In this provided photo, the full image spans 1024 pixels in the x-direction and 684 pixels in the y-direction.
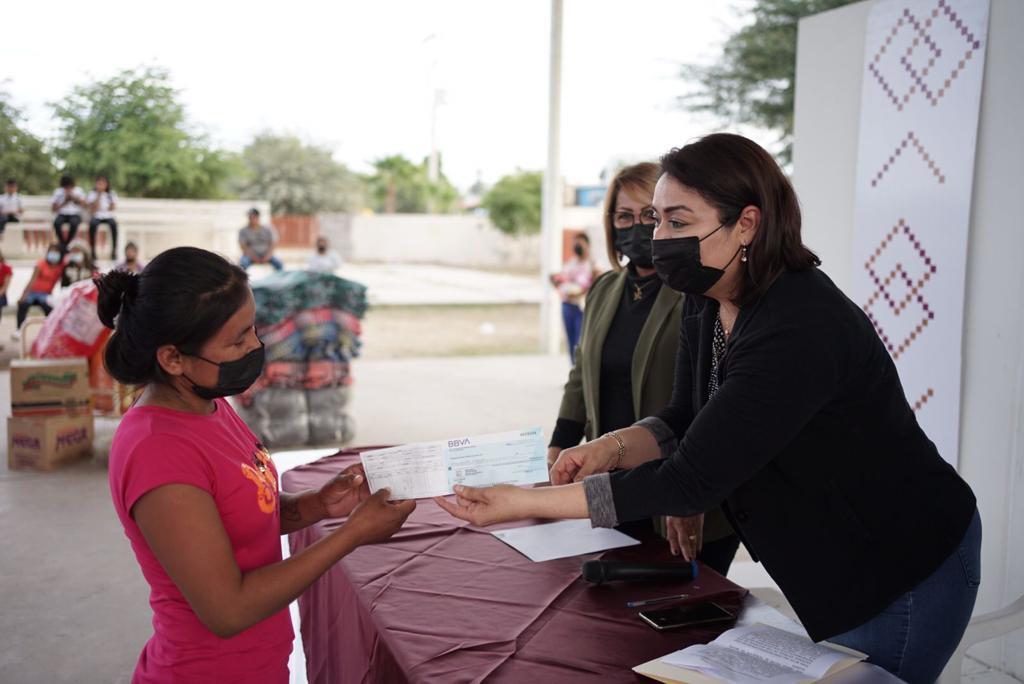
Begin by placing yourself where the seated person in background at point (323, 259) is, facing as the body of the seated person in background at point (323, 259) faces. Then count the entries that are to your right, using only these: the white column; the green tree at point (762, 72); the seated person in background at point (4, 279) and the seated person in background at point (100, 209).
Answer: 2

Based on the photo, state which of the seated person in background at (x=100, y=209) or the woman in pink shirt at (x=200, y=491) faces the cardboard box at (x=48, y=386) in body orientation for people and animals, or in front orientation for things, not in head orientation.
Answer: the seated person in background

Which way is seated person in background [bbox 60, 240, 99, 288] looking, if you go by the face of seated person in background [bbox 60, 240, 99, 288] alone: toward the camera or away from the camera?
toward the camera

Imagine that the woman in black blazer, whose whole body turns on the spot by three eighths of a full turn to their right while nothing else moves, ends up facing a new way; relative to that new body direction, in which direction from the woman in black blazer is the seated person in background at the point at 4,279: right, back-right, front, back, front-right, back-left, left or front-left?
left

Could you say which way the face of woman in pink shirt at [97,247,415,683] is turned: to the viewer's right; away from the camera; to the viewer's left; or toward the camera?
to the viewer's right

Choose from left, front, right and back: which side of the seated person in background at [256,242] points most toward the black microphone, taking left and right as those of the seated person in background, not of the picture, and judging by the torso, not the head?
front

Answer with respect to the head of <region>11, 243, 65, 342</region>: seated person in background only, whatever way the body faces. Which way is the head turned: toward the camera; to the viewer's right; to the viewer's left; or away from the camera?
toward the camera

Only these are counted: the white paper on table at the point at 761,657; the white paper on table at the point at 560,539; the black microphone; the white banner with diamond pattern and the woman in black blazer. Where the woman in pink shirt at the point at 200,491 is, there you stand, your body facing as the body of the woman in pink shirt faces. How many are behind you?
0

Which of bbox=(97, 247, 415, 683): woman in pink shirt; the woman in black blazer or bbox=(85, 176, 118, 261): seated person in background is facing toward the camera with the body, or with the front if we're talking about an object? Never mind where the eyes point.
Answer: the seated person in background

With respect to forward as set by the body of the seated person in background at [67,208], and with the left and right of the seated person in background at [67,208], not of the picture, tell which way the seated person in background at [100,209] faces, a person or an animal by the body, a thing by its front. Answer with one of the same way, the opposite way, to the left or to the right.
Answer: the same way

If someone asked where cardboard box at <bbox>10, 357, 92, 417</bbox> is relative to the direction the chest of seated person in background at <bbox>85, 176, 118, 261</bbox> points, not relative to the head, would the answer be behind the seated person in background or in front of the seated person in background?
in front

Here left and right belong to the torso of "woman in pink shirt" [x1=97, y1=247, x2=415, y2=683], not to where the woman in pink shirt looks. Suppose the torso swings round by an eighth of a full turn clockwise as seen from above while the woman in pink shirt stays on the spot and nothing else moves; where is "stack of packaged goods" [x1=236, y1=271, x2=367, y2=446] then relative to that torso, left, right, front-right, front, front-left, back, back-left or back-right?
back-left

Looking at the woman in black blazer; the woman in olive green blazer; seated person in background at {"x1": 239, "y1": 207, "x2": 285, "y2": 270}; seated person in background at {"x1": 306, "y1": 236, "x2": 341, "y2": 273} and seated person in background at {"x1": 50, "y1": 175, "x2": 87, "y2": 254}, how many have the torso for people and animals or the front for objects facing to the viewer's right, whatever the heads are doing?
0

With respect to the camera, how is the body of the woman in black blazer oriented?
to the viewer's left

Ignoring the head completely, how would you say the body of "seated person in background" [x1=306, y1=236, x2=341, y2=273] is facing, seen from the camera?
toward the camera

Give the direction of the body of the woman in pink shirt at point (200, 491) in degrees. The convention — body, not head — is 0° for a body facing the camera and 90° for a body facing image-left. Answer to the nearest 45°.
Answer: approximately 270°

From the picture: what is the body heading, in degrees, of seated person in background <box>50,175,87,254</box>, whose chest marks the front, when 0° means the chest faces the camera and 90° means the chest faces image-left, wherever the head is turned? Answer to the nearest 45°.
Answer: approximately 0°
